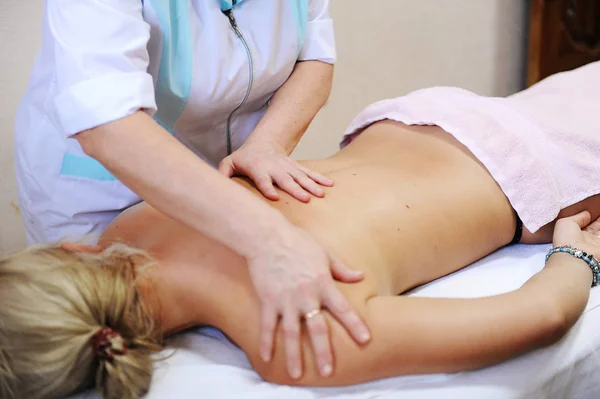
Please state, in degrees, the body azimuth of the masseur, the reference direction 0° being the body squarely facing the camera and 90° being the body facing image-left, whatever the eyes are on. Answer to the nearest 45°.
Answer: approximately 315°
